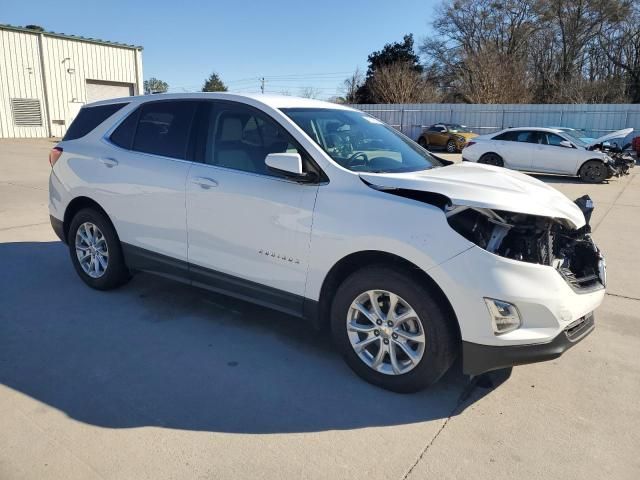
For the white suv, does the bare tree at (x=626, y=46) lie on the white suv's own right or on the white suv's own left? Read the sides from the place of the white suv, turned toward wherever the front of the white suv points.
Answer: on the white suv's own left

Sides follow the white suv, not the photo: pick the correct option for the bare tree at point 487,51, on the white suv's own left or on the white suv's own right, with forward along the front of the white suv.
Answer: on the white suv's own left

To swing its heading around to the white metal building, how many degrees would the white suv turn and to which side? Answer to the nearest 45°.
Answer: approximately 180°

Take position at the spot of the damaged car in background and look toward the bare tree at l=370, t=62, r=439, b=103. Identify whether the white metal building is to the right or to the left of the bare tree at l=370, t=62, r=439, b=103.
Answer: left

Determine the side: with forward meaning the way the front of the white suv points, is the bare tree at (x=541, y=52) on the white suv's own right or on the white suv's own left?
on the white suv's own left

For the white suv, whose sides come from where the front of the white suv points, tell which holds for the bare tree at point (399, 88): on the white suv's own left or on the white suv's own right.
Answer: on the white suv's own left

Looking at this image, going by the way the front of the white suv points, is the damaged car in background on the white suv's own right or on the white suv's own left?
on the white suv's own left

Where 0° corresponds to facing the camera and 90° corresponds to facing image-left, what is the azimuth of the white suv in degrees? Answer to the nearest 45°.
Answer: approximately 315°

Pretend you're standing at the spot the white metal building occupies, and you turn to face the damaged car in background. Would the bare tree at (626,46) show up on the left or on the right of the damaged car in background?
left
